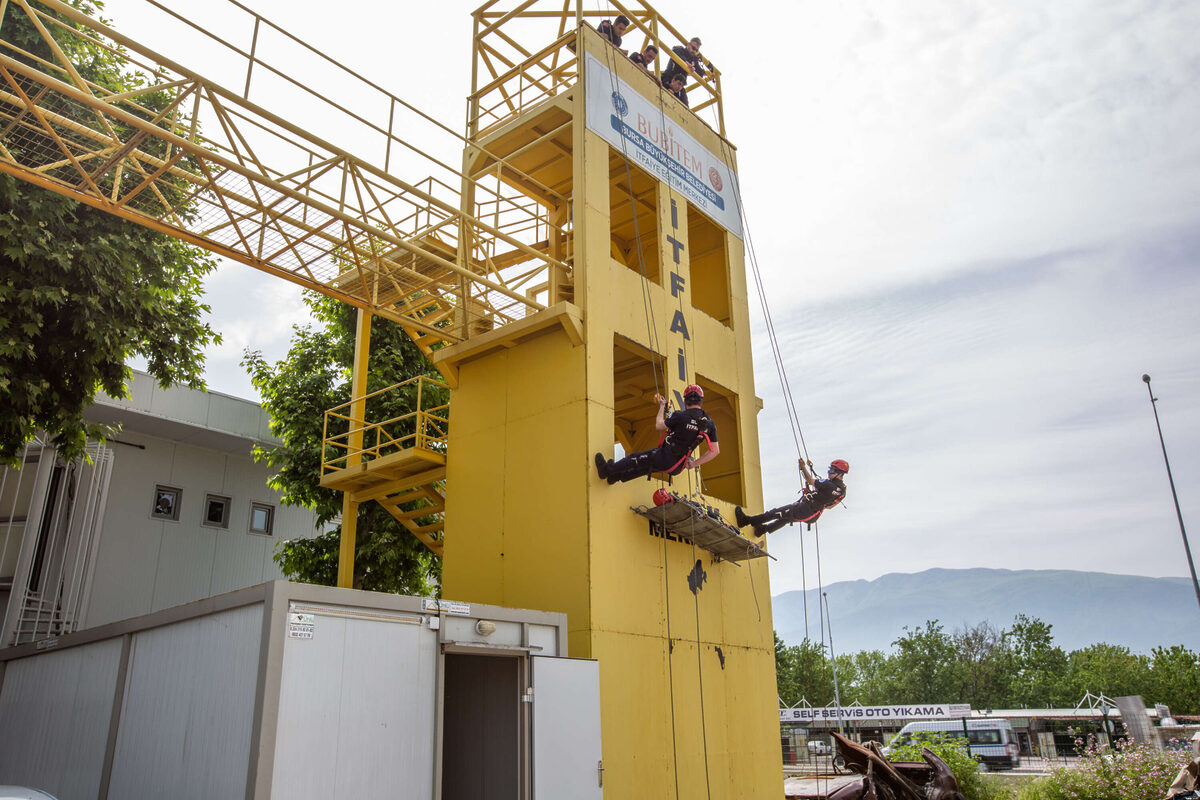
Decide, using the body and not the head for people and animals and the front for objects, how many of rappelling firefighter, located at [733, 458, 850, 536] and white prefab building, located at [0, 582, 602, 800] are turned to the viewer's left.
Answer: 1

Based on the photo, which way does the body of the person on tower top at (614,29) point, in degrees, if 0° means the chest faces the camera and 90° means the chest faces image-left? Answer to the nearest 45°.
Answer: approximately 315°

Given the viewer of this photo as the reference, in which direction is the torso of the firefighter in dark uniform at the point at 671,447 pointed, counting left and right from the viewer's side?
facing away from the viewer and to the left of the viewer

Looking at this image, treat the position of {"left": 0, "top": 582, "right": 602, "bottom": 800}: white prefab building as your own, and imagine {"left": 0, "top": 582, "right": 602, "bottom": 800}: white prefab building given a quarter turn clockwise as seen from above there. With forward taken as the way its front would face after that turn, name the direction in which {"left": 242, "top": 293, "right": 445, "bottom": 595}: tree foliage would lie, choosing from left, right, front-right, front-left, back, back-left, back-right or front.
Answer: back-right

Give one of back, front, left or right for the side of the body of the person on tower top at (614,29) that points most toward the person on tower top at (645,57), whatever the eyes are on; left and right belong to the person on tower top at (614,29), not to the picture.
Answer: left

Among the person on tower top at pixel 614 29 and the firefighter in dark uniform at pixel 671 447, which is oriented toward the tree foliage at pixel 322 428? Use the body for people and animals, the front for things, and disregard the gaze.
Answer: the firefighter in dark uniform

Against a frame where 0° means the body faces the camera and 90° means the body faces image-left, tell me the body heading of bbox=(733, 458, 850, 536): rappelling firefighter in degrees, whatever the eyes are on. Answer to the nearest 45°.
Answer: approximately 90°

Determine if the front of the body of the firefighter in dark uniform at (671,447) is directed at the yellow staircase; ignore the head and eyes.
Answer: yes

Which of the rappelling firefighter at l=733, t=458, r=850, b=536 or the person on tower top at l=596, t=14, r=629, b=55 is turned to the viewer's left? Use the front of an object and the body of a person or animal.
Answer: the rappelling firefighter
